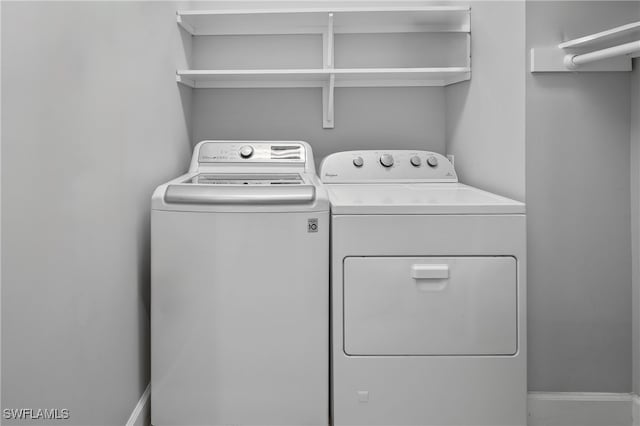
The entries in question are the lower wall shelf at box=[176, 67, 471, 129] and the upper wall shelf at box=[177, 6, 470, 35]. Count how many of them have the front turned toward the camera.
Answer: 2

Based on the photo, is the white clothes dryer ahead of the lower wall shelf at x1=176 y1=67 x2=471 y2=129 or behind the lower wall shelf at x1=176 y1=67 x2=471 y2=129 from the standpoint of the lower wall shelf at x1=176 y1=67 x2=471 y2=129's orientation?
ahead

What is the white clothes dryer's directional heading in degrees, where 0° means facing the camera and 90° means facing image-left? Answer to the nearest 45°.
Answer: approximately 0°
